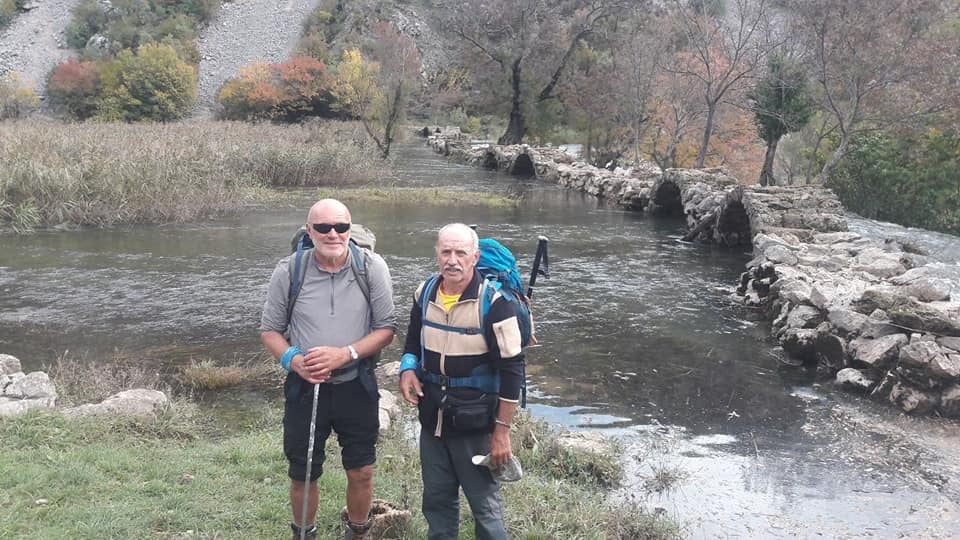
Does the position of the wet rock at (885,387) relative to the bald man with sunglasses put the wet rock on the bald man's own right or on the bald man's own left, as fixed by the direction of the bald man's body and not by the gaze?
on the bald man's own left

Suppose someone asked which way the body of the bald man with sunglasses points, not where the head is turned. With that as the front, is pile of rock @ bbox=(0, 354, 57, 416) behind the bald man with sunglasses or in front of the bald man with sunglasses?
behind

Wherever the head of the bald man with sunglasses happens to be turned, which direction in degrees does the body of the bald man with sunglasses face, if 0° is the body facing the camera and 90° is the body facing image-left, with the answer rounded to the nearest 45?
approximately 0°

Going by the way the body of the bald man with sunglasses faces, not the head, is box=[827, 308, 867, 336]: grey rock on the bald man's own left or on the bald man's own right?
on the bald man's own left

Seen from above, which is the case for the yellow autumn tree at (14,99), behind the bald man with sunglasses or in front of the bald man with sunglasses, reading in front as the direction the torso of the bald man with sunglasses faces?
behind

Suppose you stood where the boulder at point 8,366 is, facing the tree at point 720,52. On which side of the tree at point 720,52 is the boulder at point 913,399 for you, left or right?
right

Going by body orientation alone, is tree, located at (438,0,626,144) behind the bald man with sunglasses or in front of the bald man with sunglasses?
behind

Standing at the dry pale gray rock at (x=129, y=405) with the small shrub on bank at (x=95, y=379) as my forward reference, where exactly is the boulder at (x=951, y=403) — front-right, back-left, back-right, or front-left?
back-right
